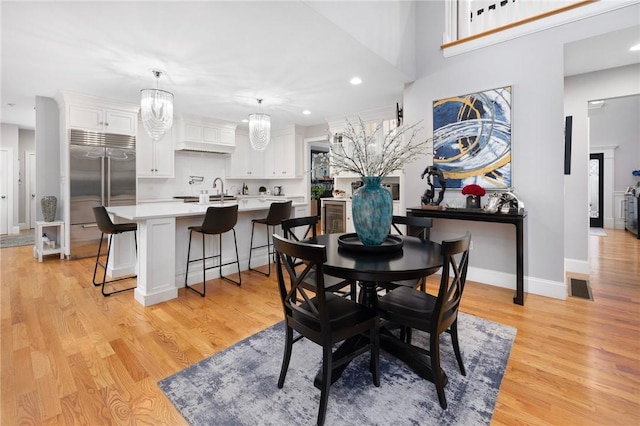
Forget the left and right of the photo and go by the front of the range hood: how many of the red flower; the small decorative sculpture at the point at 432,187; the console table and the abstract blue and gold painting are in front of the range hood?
4

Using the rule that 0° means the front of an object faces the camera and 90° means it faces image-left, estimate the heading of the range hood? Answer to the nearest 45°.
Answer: approximately 315°

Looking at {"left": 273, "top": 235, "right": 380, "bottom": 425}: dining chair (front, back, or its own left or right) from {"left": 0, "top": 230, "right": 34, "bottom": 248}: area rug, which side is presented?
left

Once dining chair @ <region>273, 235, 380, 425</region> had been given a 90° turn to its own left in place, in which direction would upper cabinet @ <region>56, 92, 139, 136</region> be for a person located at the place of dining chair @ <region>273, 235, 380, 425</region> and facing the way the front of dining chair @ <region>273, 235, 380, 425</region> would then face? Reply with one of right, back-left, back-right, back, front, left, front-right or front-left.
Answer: front

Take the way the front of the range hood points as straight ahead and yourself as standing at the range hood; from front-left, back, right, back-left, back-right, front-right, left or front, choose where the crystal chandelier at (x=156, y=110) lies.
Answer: front-right

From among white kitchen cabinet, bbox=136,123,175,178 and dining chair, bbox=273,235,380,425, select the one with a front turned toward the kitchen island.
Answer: the white kitchen cabinet

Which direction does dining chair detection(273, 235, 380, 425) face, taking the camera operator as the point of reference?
facing away from the viewer and to the right of the viewer

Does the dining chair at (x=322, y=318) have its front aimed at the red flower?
yes

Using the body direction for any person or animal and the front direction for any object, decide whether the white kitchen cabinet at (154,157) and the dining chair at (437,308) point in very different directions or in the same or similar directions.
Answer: very different directions

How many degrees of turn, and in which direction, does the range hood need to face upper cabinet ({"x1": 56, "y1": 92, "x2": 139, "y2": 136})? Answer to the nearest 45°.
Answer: approximately 90° to its right

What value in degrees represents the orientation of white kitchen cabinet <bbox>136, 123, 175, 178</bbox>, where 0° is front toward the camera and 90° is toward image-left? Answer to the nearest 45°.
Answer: approximately 0°

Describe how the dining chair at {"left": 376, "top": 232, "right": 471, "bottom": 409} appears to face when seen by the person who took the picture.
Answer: facing away from the viewer and to the left of the viewer

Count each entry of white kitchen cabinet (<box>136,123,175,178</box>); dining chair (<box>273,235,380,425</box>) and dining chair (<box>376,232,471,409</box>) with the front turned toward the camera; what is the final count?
1

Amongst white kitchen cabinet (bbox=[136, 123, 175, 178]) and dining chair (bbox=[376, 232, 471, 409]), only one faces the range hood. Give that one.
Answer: the dining chair
